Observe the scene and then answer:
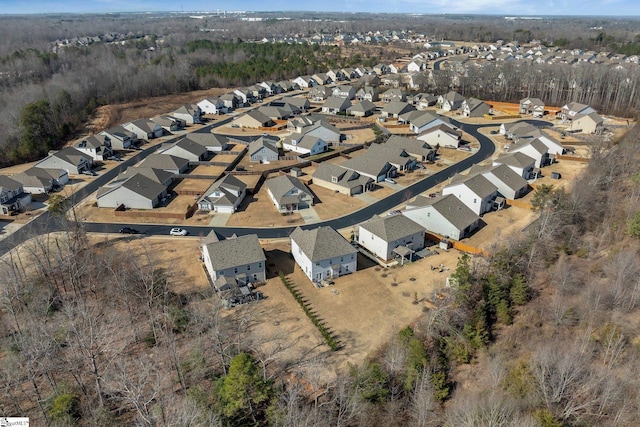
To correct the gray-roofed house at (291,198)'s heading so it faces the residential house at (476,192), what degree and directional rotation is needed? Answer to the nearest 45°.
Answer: approximately 90° to its left

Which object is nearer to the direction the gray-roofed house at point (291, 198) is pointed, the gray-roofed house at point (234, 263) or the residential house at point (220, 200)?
the gray-roofed house

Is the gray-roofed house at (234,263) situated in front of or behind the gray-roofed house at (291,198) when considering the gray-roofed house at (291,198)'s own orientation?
in front

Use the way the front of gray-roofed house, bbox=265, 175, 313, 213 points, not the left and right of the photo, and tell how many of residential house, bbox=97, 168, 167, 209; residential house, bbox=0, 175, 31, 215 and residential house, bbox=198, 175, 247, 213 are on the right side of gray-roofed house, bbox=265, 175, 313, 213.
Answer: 3

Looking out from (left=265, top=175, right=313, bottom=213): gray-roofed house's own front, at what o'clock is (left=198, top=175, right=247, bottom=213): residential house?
The residential house is roughly at 3 o'clock from the gray-roofed house.

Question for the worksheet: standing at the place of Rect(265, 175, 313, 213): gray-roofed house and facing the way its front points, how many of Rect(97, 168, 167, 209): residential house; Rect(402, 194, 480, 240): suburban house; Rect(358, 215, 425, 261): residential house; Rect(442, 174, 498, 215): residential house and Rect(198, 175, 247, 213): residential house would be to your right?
2

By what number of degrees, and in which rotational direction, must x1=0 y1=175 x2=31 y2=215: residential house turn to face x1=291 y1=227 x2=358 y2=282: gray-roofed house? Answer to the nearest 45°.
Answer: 0° — it already faces it

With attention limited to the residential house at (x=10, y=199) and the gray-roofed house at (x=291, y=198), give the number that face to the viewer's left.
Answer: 0

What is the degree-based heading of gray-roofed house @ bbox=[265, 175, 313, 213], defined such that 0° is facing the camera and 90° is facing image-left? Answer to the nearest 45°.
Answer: approximately 0°

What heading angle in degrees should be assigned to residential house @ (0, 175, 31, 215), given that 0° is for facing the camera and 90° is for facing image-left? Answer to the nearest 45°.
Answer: approximately 315°

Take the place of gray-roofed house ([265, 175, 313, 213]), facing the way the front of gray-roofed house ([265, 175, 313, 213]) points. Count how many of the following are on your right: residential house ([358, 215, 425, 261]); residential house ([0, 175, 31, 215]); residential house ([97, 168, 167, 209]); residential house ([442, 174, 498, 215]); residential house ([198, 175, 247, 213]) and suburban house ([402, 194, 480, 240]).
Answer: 3
